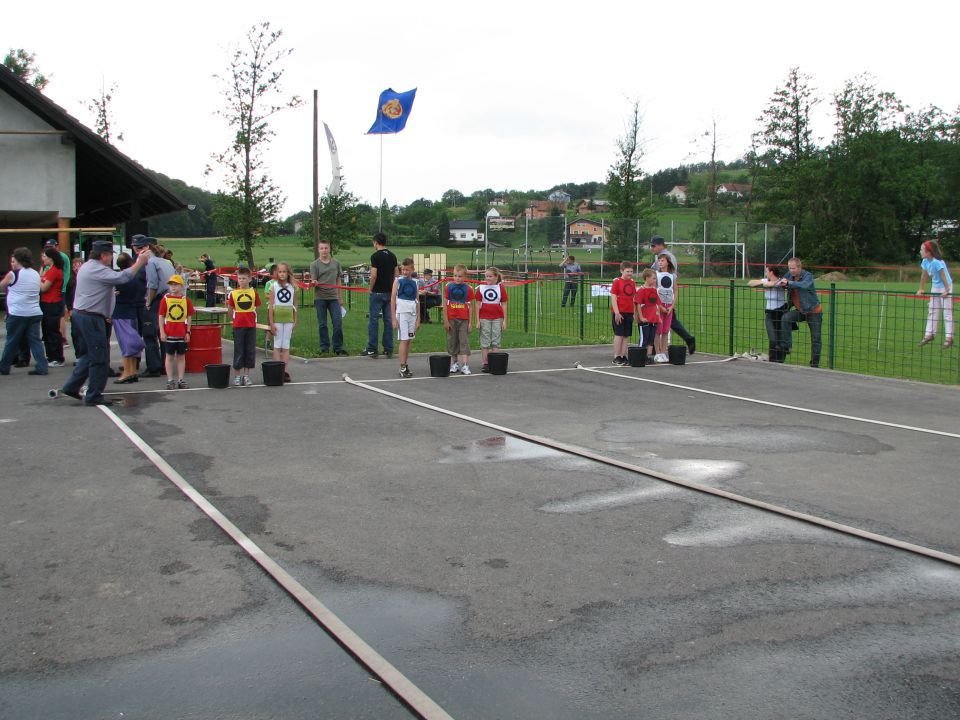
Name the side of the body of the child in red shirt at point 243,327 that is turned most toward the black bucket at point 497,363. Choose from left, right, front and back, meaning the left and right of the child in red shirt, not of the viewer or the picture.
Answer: left

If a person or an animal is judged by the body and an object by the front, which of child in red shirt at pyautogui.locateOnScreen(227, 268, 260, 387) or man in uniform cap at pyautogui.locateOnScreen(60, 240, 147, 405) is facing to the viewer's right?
the man in uniform cap

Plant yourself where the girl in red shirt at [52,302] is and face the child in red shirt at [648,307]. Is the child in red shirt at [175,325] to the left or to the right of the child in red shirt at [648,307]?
right

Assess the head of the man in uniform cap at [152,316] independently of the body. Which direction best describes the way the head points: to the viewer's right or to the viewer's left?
to the viewer's left

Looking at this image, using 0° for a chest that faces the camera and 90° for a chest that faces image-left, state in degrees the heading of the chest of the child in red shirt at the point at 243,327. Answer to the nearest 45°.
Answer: approximately 0°

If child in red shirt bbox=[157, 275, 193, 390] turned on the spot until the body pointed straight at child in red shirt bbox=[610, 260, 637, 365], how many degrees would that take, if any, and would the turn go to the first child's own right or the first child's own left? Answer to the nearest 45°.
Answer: approximately 90° to the first child's own left

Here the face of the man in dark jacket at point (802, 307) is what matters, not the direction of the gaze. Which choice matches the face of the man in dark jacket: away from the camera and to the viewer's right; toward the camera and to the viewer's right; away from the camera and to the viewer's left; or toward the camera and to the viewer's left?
toward the camera and to the viewer's left

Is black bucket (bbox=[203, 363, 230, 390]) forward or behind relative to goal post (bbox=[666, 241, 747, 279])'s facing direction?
forward

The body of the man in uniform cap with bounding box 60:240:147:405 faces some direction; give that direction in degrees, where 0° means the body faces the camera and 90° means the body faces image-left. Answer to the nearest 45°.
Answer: approximately 270°

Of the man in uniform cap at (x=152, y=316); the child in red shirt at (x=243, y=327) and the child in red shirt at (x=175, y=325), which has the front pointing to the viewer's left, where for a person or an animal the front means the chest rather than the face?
the man in uniform cap

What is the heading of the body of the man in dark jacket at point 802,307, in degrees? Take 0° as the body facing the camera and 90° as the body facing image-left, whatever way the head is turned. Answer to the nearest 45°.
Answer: approximately 45°

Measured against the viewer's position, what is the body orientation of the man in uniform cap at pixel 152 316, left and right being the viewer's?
facing to the left of the viewer
